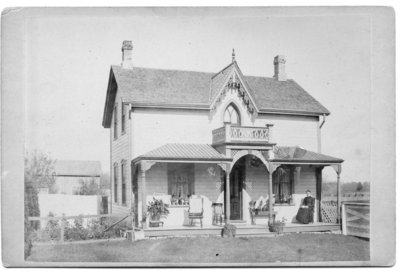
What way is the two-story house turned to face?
toward the camera

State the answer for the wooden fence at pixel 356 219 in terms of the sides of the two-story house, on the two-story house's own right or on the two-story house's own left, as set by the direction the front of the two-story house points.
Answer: on the two-story house's own left
